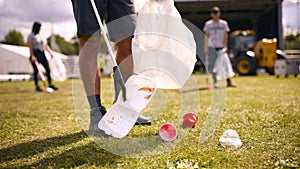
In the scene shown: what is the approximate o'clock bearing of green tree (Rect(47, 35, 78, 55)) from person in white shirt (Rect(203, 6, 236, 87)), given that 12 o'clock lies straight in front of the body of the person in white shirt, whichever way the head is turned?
The green tree is roughly at 5 o'clock from the person in white shirt.

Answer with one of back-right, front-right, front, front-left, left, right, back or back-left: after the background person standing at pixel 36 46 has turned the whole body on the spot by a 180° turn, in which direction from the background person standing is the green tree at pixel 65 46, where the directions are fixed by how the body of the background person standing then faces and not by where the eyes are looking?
front-right

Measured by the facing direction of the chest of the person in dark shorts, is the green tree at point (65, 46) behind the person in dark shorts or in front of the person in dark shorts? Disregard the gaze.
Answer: behind

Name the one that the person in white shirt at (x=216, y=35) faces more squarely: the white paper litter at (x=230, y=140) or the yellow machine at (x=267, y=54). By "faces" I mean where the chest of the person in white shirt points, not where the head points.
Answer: the white paper litter

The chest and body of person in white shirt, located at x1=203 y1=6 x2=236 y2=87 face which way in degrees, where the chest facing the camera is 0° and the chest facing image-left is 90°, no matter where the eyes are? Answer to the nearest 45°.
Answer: approximately 0°

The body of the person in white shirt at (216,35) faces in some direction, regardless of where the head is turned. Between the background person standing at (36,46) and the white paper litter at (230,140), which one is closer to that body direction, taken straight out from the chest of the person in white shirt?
the white paper litter

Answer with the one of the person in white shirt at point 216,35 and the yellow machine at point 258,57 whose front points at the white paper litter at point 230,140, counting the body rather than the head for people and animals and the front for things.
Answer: the person in white shirt
